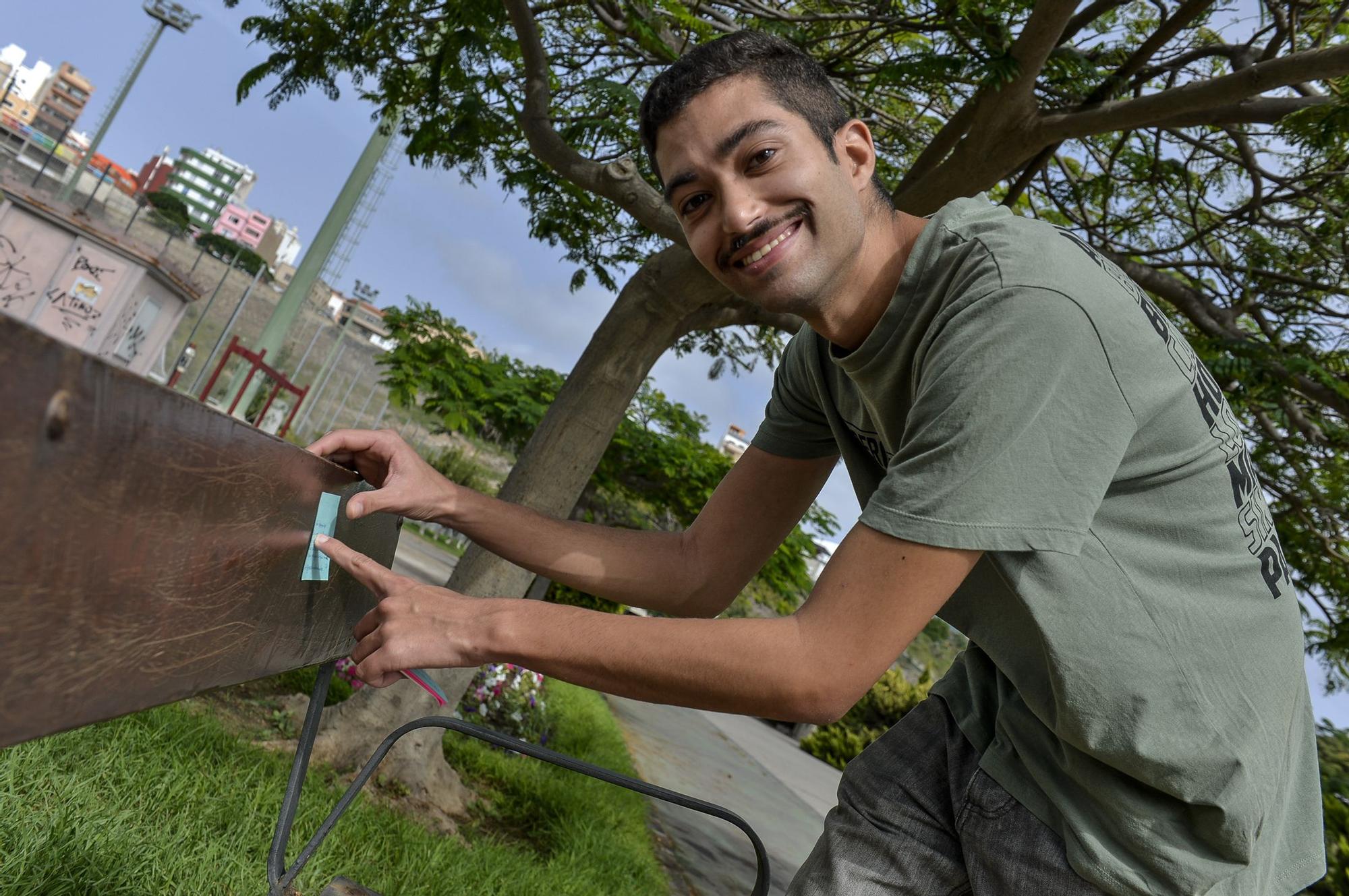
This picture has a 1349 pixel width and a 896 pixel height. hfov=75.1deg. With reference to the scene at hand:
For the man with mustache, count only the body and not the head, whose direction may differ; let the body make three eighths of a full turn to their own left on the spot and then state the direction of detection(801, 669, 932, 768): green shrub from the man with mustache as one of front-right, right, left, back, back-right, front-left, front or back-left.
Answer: back-left

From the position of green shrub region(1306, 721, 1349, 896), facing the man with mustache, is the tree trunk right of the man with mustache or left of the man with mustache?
right

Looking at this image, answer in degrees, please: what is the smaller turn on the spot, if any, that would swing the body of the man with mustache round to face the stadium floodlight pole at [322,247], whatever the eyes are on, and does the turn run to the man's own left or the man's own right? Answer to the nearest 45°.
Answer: approximately 45° to the man's own right

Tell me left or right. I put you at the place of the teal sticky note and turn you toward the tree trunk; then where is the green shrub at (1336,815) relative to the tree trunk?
right

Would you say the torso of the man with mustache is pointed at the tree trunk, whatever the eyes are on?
no

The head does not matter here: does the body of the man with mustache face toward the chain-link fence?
no

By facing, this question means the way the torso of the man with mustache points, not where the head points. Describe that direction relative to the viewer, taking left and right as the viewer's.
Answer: facing to the left of the viewer
